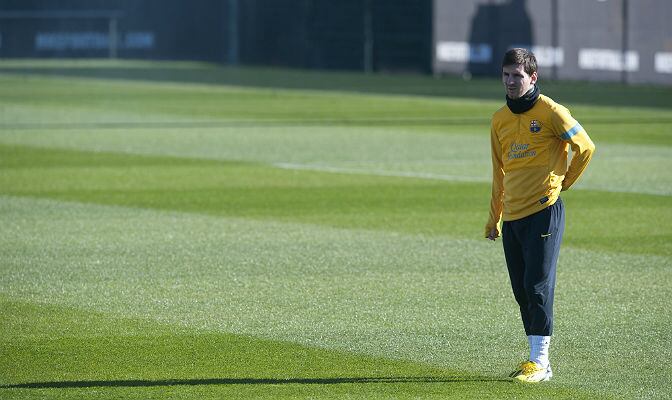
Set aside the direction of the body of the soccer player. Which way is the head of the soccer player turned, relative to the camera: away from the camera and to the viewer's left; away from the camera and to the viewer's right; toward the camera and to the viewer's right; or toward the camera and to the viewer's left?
toward the camera and to the viewer's left

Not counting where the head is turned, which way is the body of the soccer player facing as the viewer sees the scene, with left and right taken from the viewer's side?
facing the viewer and to the left of the viewer
